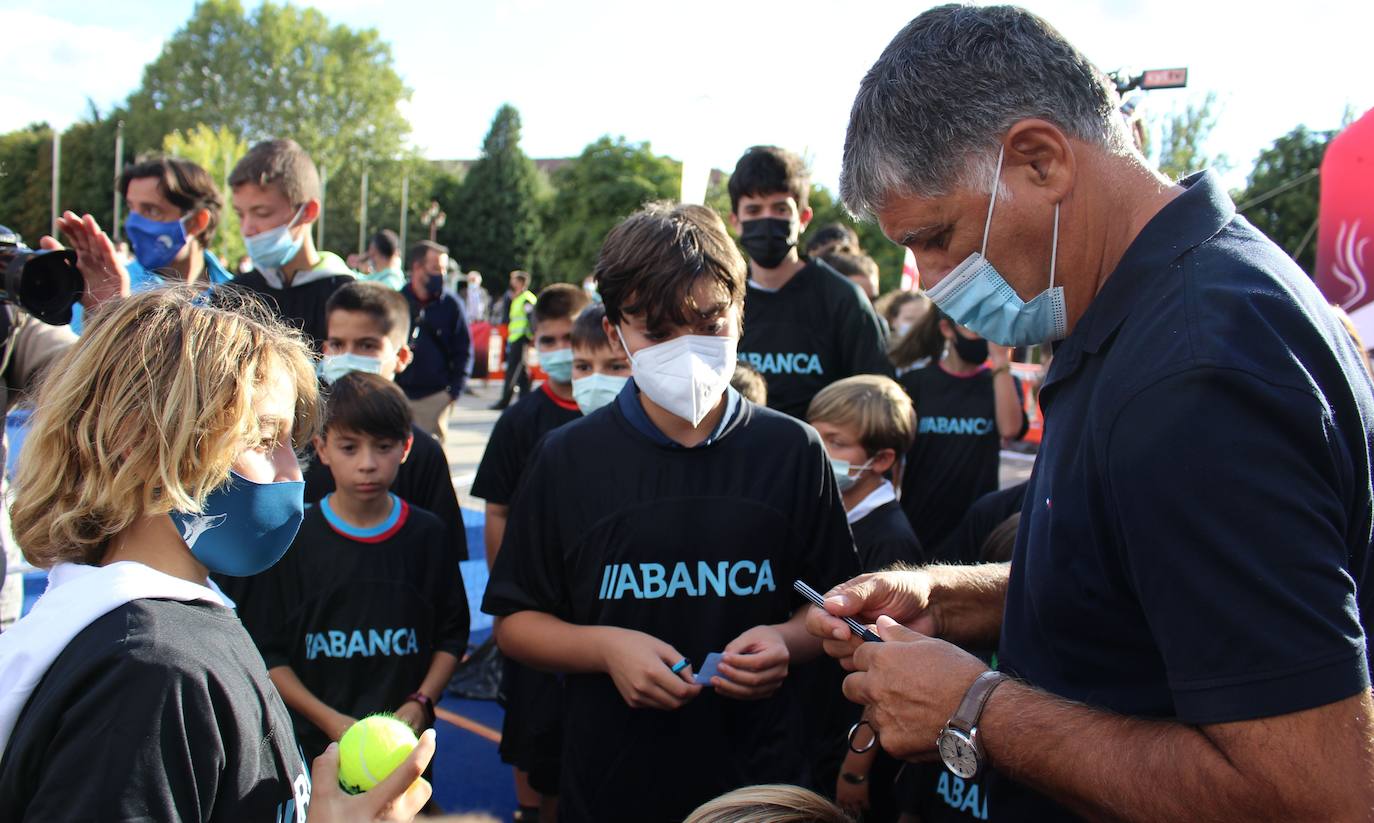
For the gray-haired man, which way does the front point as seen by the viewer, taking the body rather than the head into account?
to the viewer's left

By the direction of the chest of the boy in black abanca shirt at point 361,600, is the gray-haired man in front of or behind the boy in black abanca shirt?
in front

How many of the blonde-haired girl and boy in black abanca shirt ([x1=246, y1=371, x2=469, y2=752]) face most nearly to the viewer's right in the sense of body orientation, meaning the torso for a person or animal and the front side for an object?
1

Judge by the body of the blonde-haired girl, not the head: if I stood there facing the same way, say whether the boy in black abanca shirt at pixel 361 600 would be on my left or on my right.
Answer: on my left

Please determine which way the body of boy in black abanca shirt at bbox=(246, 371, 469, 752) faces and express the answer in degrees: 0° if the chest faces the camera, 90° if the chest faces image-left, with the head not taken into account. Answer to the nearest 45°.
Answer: approximately 0°

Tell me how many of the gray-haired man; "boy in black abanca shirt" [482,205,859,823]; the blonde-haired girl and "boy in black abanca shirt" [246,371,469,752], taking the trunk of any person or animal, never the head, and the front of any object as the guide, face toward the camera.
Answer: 2

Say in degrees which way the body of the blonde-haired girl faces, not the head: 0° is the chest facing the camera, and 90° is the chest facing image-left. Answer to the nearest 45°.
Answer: approximately 270°

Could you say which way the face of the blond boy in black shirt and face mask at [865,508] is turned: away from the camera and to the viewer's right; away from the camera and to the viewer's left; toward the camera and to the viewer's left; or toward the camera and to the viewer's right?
toward the camera and to the viewer's left

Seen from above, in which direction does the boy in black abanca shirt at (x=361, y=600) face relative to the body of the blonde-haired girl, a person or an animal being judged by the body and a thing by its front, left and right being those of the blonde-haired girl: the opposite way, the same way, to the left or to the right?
to the right

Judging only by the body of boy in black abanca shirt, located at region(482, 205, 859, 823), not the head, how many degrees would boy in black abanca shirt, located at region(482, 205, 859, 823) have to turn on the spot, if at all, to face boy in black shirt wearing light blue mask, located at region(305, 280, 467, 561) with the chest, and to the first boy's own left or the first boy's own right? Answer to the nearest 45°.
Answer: approximately 135° to the first boy's own right

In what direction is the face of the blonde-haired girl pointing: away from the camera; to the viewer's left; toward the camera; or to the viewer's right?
to the viewer's right

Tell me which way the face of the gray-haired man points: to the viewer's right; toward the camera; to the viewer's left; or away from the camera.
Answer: to the viewer's left
